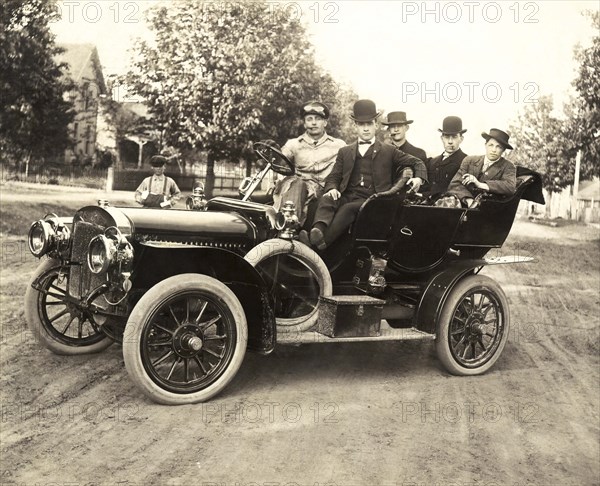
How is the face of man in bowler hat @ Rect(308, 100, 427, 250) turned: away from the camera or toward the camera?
toward the camera

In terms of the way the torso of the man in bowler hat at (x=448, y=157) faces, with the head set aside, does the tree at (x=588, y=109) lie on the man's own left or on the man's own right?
on the man's own left

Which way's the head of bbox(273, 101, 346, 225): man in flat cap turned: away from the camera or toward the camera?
toward the camera

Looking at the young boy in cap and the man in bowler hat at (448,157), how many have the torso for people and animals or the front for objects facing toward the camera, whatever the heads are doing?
2

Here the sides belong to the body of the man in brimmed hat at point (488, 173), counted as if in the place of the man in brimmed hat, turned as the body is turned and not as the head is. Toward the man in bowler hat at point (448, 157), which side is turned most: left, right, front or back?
right

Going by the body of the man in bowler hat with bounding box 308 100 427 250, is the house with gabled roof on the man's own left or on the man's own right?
on the man's own right

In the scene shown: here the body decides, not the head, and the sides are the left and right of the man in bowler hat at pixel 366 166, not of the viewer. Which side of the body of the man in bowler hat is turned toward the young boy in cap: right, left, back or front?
right

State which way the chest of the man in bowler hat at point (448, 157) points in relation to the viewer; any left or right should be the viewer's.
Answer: facing the viewer

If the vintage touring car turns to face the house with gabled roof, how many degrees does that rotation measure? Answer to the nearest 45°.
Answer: approximately 90° to its right

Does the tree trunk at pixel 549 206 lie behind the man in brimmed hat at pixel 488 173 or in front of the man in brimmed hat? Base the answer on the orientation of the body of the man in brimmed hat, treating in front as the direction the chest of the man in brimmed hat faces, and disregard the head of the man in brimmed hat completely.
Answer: behind

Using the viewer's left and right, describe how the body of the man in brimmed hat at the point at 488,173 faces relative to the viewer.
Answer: facing the viewer and to the left of the viewer

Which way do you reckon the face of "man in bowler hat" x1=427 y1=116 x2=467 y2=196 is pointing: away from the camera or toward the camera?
toward the camera

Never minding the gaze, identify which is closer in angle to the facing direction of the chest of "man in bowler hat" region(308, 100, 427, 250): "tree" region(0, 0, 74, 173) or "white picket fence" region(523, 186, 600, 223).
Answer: the tree

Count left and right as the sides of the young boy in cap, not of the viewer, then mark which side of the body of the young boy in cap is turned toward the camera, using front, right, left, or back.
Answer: front
